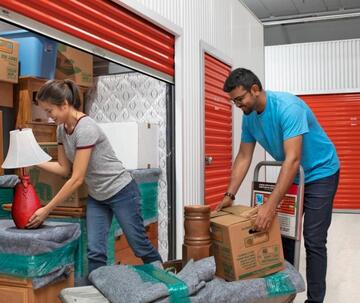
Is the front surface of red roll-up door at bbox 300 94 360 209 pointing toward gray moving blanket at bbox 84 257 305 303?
yes

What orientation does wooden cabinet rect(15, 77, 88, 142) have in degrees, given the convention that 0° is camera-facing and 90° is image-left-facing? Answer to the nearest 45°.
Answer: approximately 315°

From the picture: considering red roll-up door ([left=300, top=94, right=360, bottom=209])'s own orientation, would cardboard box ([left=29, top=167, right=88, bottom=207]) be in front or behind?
in front

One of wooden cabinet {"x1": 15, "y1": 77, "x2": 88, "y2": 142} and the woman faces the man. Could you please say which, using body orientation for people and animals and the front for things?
the wooden cabinet

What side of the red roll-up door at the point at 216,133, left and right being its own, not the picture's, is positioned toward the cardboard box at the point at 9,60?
right

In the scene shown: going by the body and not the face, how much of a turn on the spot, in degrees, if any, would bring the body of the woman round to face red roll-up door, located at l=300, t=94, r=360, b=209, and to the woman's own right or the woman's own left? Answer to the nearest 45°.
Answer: approximately 180°

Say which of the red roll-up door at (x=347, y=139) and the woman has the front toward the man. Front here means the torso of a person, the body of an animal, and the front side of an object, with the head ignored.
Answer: the red roll-up door
